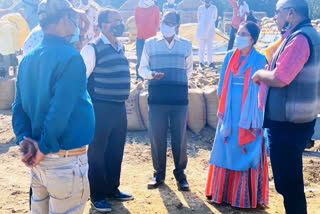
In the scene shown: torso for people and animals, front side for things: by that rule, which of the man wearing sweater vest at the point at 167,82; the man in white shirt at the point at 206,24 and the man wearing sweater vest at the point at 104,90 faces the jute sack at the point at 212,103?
the man in white shirt

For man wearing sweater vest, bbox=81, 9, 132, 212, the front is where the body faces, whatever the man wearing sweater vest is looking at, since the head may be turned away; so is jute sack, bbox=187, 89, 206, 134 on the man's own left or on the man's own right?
on the man's own left

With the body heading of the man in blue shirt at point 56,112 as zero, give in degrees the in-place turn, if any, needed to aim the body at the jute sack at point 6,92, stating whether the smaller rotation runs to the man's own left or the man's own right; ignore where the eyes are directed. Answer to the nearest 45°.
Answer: approximately 45° to the man's own left

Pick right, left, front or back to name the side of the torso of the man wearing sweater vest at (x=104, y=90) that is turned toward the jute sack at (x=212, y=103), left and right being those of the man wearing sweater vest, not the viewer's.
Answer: left

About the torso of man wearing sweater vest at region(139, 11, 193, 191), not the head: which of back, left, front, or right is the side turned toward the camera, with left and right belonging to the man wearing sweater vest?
front

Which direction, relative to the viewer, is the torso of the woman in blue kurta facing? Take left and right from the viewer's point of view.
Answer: facing the viewer and to the left of the viewer

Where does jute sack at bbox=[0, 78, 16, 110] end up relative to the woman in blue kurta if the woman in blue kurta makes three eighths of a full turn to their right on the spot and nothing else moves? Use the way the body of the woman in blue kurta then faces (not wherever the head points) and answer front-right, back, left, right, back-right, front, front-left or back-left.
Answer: front-left

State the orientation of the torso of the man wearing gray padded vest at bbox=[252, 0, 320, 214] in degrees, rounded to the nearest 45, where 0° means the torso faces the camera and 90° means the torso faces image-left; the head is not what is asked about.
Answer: approximately 90°

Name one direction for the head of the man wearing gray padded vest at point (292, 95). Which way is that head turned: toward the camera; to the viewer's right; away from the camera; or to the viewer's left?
to the viewer's left

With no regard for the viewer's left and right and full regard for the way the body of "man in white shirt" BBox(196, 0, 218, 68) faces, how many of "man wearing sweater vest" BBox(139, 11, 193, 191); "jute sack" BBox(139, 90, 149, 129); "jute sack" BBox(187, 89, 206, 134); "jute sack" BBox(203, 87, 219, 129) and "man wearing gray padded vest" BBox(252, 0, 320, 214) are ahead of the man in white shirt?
5

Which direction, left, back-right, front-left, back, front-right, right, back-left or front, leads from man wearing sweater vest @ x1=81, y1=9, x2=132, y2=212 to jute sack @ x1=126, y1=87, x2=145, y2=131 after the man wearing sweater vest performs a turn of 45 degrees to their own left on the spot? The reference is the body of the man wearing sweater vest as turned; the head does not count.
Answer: left

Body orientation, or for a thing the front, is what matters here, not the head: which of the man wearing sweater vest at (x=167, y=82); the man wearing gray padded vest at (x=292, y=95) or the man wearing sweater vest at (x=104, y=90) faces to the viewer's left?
the man wearing gray padded vest at (x=292, y=95)

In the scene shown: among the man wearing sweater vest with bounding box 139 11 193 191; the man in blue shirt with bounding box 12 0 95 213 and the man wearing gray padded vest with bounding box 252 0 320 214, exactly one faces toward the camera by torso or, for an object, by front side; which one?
the man wearing sweater vest with bounding box 139 11 193 191

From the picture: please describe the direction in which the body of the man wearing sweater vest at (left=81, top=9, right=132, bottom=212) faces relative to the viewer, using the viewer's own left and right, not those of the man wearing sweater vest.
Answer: facing the viewer and to the right of the viewer

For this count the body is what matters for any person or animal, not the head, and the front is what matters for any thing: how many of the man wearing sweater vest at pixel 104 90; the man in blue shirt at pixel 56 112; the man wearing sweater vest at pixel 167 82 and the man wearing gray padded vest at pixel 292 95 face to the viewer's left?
1

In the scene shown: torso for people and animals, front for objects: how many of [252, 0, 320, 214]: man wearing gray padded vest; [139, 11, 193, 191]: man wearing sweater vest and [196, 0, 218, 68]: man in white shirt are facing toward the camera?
2
